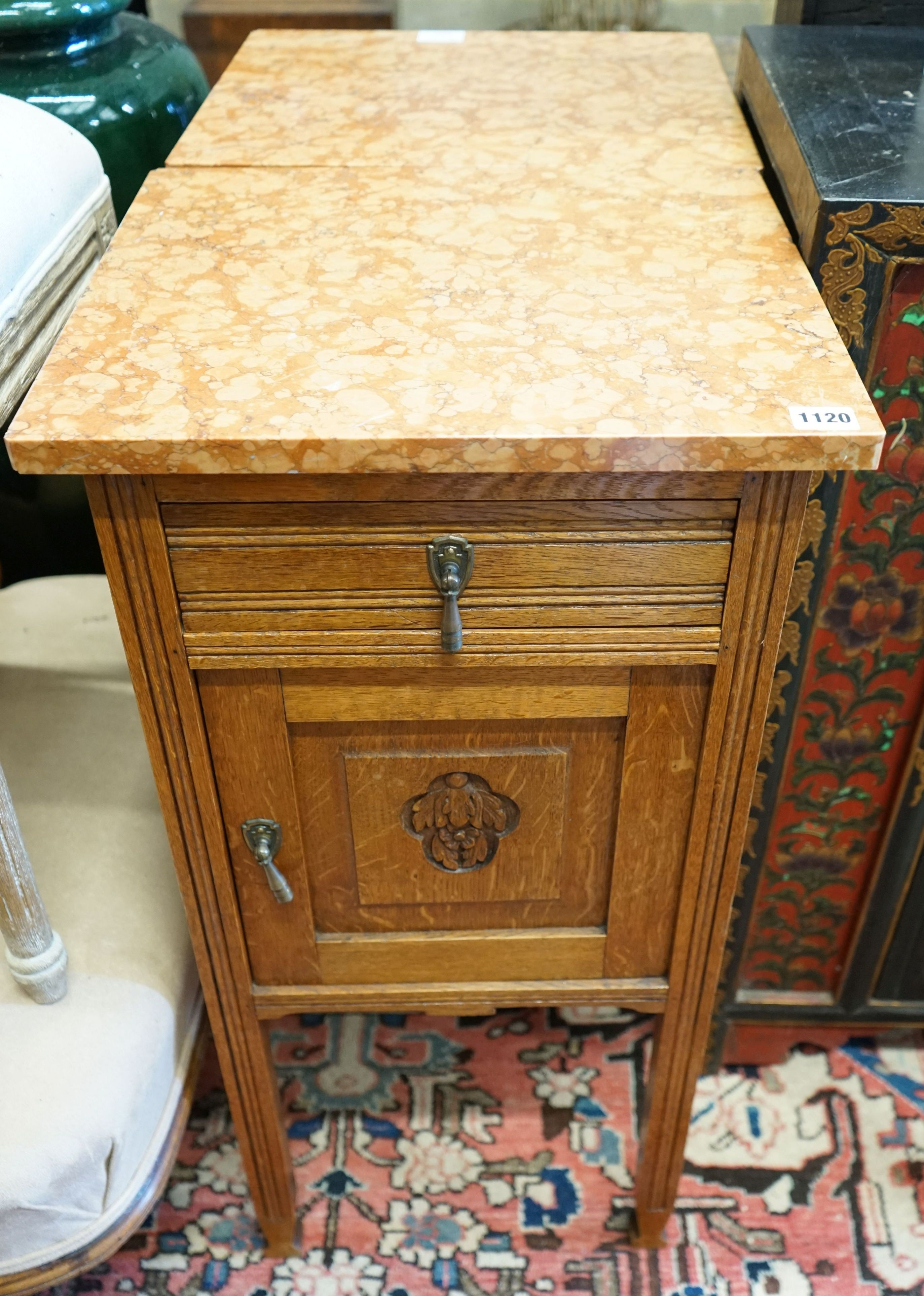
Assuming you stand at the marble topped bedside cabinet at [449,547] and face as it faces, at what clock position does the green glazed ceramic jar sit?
The green glazed ceramic jar is roughly at 5 o'clock from the marble topped bedside cabinet.

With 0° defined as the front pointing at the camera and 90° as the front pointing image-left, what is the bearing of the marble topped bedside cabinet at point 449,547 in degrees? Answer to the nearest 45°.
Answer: approximately 0°
